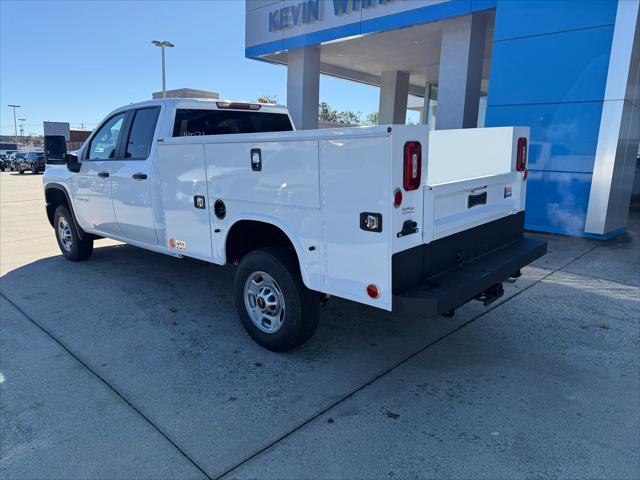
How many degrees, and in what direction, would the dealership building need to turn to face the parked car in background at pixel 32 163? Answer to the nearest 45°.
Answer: approximately 90° to its right

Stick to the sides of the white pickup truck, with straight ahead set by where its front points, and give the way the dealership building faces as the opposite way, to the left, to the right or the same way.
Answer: to the left

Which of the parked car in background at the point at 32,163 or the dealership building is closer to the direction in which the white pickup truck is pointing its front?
the parked car in background

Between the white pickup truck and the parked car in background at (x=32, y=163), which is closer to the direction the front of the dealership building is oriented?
the white pickup truck

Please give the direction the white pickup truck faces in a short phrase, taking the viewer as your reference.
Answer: facing away from the viewer and to the left of the viewer

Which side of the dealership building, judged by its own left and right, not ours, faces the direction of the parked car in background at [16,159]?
right

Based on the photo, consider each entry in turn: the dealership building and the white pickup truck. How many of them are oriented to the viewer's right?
0

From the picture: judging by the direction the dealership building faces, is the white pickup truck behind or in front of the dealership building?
in front

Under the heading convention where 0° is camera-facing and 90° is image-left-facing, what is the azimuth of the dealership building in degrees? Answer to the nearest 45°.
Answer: approximately 45°
